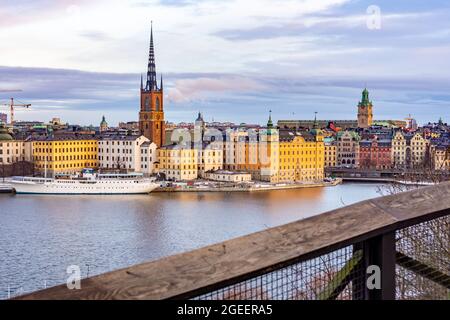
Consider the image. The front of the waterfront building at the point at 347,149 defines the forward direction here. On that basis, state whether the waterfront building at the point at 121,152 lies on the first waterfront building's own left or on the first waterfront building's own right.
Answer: on the first waterfront building's own right

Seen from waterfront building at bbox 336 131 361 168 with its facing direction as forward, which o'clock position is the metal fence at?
The metal fence is roughly at 12 o'clock from the waterfront building.

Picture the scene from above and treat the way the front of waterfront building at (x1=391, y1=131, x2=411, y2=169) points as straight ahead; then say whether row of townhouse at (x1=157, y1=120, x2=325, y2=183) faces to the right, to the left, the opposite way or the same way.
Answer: the same way

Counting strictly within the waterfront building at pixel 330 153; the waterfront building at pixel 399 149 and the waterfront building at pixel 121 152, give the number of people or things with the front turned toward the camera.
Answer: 3

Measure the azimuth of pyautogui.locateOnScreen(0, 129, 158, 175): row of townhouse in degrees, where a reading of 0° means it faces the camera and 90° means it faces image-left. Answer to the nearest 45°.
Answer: approximately 0°

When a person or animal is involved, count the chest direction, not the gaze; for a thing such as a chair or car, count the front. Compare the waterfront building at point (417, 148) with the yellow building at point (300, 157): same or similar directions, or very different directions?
same or similar directions

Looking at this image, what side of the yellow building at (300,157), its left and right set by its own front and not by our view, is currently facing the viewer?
front

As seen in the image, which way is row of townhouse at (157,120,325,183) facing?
toward the camera

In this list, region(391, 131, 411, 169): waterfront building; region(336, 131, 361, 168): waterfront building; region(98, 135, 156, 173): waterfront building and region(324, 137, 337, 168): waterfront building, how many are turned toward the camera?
4

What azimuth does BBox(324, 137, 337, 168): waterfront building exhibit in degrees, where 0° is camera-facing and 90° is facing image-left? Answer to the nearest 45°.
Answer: approximately 0°

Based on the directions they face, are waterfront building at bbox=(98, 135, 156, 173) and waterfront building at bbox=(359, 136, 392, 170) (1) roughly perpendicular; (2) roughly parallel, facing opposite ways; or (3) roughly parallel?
roughly parallel

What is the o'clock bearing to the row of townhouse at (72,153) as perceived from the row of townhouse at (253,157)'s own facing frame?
the row of townhouse at (72,153) is roughly at 3 o'clock from the row of townhouse at (253,157).

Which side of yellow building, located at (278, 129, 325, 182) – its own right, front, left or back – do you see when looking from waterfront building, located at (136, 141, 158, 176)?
right

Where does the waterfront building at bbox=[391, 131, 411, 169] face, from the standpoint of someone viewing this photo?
facing the viewer

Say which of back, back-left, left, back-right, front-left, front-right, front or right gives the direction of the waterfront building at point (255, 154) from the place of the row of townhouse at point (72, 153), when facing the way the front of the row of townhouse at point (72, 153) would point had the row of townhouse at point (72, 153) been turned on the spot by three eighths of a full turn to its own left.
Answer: front-right

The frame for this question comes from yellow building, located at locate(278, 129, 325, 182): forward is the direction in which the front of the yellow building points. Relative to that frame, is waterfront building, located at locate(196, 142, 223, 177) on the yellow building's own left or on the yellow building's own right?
on the yellow building's own right

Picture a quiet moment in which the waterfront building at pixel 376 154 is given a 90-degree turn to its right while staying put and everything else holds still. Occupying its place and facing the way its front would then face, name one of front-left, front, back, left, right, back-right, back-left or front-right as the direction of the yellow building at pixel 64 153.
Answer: front-left

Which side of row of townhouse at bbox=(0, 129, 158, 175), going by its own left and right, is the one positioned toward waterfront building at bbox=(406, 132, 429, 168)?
left

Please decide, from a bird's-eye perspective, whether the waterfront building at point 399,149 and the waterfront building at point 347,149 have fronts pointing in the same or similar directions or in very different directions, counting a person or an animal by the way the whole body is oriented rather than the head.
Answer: same or similar directions

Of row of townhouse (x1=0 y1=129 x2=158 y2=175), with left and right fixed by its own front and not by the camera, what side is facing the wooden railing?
front

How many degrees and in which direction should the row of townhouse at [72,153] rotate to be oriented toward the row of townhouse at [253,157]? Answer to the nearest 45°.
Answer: approximately 90° to its left

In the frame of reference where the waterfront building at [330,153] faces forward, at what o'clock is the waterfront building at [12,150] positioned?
the waterfront building at [12,150] is roughly at 2 o'clock from the waterfront building at [330,153].
